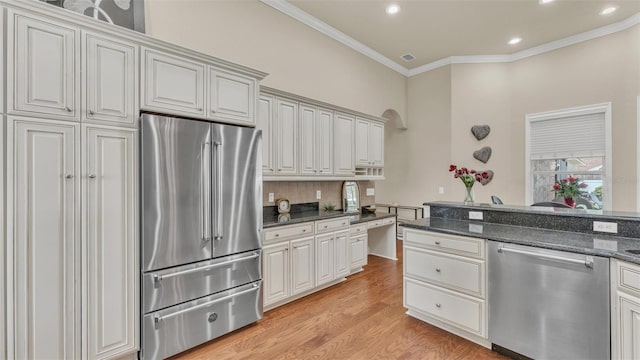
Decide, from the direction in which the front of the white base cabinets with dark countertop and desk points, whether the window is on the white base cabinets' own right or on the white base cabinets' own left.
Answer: on the white base cabinets' own left

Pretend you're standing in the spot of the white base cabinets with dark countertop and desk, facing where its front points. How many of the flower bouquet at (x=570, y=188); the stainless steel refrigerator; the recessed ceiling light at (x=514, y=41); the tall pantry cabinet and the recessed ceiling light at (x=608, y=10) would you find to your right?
2

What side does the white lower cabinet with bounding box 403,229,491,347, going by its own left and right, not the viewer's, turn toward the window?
back

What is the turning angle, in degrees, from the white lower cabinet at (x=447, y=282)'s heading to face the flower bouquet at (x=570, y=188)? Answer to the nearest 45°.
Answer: approximately 180°

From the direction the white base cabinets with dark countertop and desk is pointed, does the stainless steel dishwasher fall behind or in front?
in front

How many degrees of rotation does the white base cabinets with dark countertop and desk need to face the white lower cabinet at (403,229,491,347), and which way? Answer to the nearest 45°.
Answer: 0° — it already faces it

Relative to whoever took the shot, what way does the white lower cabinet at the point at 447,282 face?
facing the viewer and to the left of the viewer

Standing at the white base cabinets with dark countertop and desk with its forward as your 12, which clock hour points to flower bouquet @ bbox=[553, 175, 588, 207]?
The flower bouquet is roughly at 10 o'clock from the white base cabinets with dark countertop and desk.

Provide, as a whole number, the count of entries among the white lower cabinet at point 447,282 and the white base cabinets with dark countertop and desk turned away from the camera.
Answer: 0

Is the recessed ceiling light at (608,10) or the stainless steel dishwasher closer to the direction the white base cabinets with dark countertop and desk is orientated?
the stainless steel dishwasher
